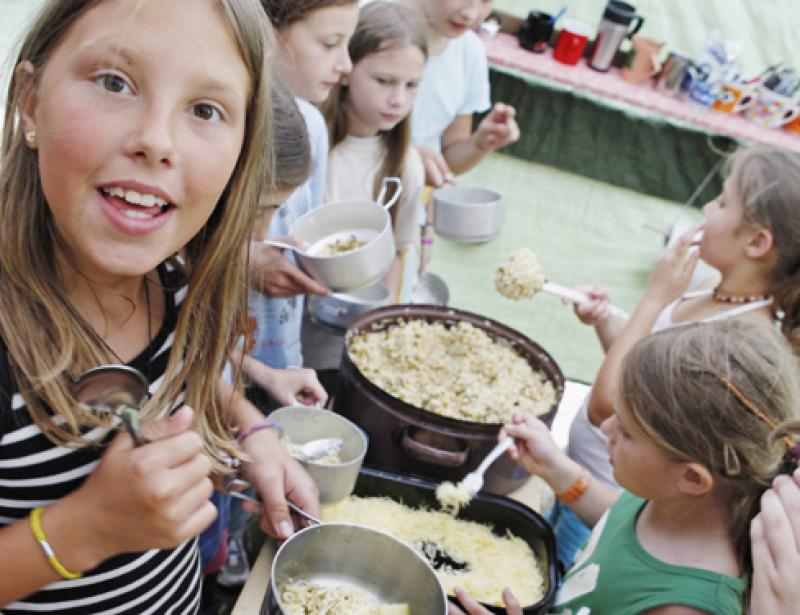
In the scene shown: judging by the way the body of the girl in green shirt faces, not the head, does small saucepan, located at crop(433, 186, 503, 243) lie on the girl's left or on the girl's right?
on the girl's right

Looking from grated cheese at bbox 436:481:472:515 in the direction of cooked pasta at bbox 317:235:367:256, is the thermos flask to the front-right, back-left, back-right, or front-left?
front-right

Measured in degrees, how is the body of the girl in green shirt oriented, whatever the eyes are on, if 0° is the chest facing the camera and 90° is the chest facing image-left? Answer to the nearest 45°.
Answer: approximately 90°

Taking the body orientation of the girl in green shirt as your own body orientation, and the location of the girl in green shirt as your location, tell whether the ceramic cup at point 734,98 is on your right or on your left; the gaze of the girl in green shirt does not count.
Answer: on your right

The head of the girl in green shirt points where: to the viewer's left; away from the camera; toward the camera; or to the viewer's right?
to the viewer's left

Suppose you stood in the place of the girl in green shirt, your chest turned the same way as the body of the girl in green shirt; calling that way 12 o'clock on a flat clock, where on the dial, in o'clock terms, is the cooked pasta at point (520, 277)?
The cooked pasta is roughly at 2 o'clock from the girl in green shirt.

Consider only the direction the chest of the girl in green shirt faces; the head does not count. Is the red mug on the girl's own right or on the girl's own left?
on the girl's own right
